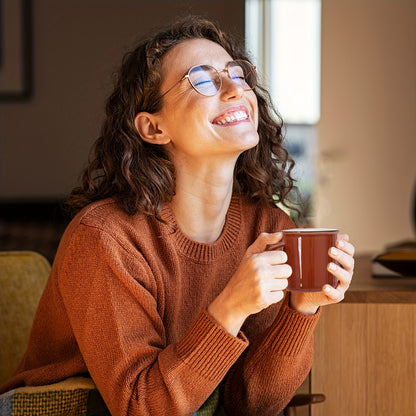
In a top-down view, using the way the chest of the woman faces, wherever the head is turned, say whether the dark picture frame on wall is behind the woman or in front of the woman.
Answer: behind

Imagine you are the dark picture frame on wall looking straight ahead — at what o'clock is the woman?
The woman is roughly at 12 o'clock from the dark picture frame on wall.

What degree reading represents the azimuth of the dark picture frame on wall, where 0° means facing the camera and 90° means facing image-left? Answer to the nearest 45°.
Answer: approximately 0°

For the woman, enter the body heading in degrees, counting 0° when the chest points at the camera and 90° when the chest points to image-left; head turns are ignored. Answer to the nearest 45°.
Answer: approximately 315°
